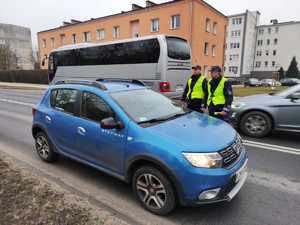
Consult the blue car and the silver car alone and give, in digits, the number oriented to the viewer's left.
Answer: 1

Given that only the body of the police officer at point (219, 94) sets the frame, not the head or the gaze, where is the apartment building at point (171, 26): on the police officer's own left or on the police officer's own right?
on the police officer's own right

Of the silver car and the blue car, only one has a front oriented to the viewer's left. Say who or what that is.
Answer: the silver car

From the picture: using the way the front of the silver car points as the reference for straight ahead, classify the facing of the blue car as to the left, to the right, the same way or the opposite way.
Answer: the opposite way

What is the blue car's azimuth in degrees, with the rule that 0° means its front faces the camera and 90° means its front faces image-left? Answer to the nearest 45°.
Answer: approximately 315°

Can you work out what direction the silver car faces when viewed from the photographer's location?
facing to the left of the viewer

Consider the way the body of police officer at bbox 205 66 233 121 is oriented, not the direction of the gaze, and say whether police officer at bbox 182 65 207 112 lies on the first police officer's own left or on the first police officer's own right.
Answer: on the first police officer's own right

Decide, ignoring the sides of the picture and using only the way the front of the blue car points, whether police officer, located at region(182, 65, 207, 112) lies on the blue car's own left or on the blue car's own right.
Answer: on the blue car's own left

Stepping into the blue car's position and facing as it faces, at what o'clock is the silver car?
The silver car is roughly at 9 o'clock from the blue car.
